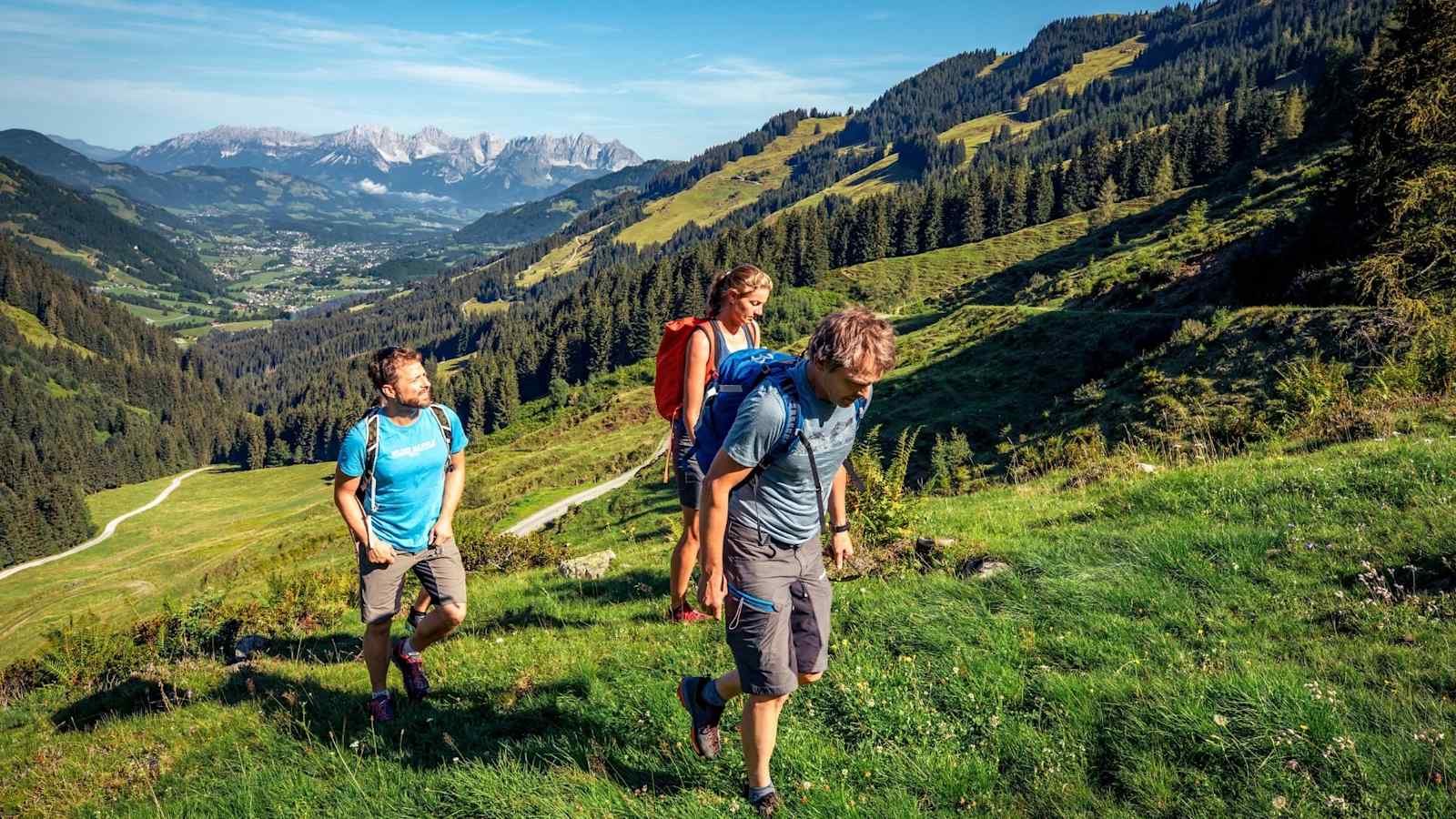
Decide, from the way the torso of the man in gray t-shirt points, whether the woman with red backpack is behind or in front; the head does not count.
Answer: behind

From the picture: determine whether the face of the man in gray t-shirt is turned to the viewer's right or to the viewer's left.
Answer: to the viewer's right

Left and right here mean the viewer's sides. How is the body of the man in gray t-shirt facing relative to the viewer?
facing the viewer and to the right of the viewer

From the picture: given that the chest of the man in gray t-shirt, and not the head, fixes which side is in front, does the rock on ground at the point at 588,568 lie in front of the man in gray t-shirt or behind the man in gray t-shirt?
behind

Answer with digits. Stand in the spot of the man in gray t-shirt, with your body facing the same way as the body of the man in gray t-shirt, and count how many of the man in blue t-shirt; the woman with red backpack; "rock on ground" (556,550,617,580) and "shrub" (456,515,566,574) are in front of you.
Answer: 0

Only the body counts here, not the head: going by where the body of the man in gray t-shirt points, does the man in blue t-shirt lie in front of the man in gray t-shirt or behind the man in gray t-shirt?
behind

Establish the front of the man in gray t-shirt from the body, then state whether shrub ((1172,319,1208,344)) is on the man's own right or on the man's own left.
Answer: on the man's own left

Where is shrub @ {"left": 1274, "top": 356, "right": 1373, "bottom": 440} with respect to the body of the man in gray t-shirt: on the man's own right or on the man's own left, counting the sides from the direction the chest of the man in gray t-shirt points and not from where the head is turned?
on the man's own left

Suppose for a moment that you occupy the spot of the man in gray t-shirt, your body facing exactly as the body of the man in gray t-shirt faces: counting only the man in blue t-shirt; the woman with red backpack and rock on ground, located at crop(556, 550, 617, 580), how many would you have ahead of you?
0

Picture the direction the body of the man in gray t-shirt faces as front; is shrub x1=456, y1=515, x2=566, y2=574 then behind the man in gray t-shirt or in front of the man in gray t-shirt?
behind

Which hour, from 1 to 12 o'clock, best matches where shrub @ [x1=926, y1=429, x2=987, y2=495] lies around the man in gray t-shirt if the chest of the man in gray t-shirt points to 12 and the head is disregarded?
The shrub is roughly at 8 o'clock from the man in gray t-shirt.
